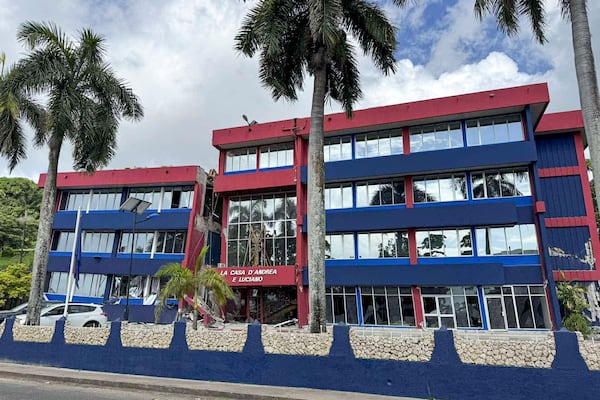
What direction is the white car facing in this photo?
to the viewer's left

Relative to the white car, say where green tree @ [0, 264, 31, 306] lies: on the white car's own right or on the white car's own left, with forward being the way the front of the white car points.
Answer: on the white car's own right

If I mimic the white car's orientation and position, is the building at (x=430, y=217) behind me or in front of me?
behind

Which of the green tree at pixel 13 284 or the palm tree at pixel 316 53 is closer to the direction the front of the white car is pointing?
the green tree

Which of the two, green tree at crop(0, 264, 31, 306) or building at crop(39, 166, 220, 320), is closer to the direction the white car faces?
the green tree

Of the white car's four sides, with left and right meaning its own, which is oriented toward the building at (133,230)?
right

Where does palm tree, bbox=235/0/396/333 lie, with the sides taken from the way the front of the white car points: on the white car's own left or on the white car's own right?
on the white car's own left
